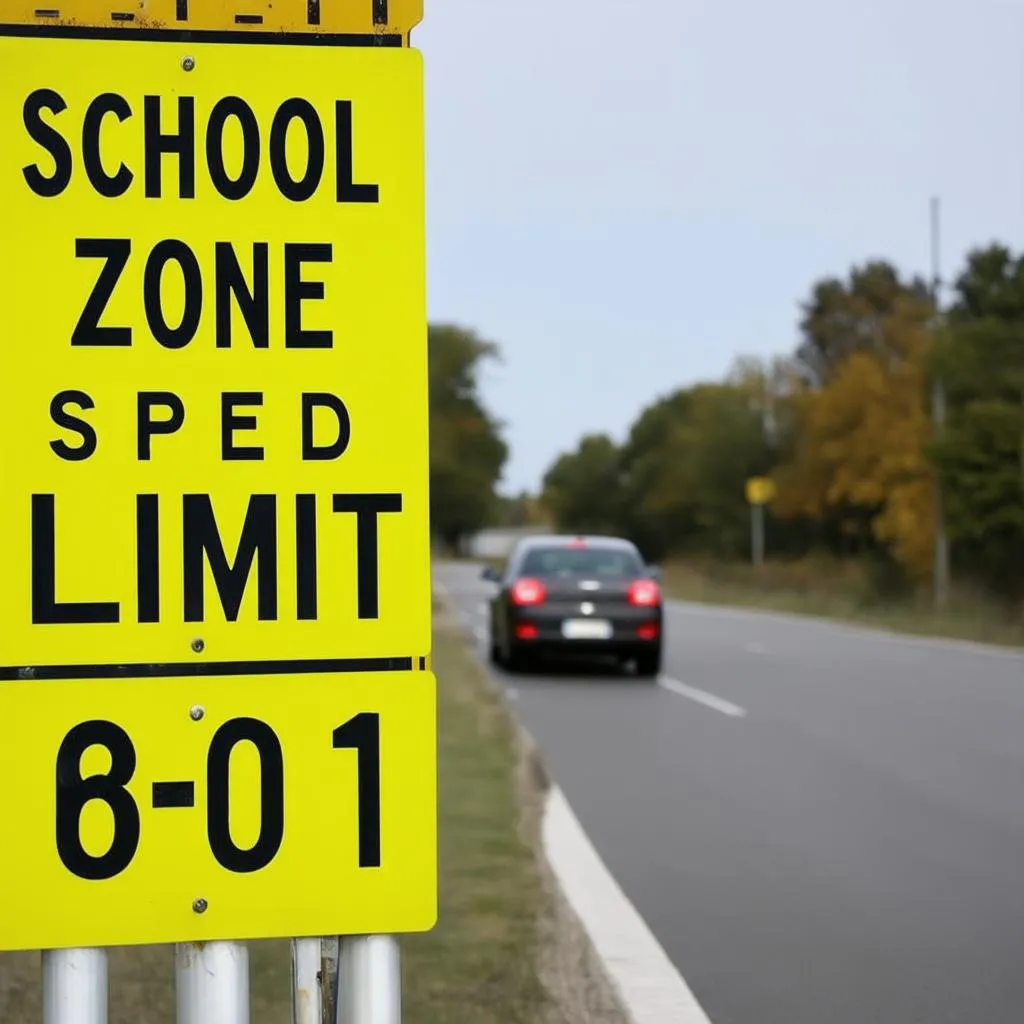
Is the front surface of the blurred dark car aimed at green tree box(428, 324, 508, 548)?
yes

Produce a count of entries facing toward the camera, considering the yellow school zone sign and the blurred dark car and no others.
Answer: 1

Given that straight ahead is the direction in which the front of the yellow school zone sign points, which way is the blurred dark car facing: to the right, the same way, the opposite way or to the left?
the opposite way

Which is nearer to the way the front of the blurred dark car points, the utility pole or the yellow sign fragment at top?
the utility pole

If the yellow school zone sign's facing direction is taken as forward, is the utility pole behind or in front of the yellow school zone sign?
behind

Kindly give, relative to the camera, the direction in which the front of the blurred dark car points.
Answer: facing away from the viewer

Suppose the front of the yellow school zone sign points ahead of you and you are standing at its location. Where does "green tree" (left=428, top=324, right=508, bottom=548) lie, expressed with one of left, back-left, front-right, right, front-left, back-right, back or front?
back

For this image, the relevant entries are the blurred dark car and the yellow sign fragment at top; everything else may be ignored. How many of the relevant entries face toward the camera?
1

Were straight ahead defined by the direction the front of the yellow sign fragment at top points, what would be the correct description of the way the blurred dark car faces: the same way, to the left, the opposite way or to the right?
the opposite way

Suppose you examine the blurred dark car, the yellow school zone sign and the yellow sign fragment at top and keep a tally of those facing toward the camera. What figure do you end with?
2

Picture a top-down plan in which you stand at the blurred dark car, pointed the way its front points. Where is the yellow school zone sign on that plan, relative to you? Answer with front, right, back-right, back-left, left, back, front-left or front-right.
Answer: back

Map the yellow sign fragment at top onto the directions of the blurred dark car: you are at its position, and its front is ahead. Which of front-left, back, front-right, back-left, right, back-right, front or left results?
back
